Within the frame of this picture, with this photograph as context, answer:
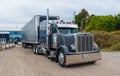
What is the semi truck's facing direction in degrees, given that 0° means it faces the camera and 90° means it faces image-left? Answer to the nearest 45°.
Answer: approximately 315°
